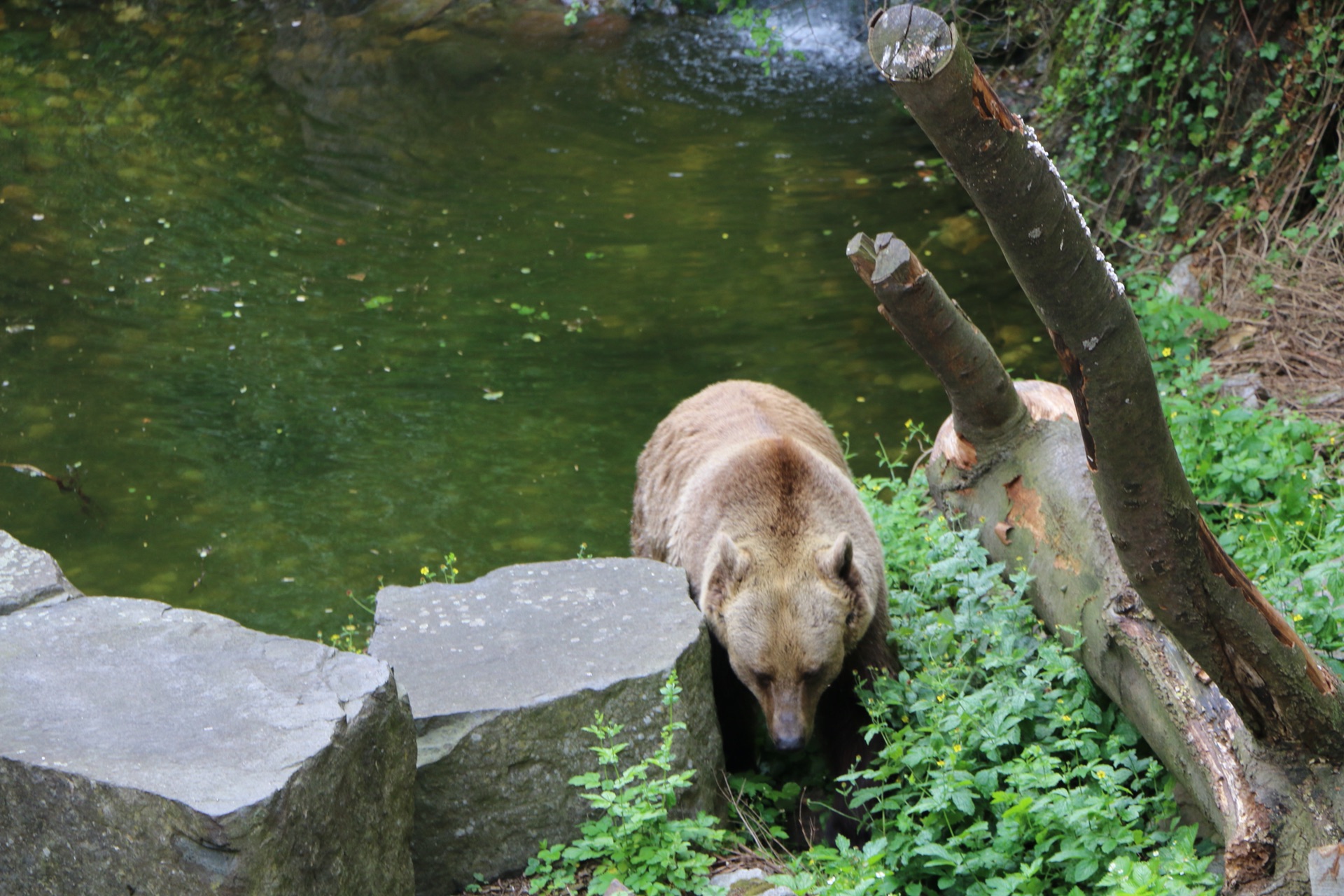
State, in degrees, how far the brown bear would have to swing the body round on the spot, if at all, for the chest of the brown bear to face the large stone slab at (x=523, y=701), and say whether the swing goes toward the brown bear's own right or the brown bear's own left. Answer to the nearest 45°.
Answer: approximately 45° to the brown bear's own right

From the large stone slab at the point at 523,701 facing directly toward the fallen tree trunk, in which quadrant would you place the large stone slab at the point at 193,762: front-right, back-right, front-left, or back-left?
back-right

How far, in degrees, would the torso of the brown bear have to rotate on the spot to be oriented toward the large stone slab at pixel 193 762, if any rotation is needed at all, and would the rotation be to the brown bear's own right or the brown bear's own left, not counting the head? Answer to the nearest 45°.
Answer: approximately 45° to the brown bear's own right

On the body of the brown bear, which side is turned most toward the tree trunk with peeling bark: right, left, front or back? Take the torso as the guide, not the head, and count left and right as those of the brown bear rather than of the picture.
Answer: left

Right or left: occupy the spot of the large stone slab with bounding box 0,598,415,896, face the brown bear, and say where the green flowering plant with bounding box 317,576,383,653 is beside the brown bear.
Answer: left

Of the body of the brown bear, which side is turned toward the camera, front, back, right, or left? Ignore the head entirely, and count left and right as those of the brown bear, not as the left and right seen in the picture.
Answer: front

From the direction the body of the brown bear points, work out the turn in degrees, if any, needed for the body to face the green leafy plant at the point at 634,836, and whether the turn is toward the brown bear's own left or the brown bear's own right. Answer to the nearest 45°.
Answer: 0° — it already faces it

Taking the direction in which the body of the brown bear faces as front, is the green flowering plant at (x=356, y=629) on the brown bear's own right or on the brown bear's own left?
on the brown bear's own right
